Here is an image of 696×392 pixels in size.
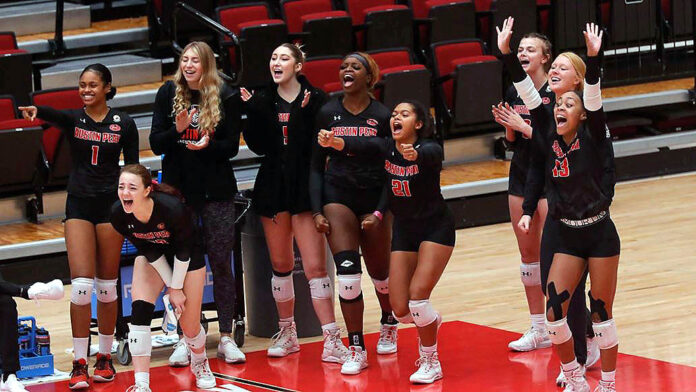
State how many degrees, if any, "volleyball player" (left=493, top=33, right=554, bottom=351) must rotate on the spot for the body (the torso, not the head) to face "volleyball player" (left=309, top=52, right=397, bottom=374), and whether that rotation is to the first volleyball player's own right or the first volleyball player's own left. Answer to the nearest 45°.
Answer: approximately 45° to the first volleyball player's own right

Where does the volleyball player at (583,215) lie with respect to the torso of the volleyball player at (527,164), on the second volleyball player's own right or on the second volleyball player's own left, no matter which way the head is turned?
on the second volleyball player's own left

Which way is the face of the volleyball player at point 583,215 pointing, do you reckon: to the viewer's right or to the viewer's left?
to the viewer's left

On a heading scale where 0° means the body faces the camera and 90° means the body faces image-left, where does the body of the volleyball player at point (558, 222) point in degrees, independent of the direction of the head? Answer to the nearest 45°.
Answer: approximately 45°

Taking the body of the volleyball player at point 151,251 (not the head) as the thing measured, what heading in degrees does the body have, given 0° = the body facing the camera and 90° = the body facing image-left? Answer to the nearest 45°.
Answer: approximately 45°

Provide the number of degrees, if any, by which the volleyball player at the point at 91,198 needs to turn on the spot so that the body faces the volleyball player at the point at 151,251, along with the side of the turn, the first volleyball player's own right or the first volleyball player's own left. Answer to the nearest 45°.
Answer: approximately 45° to the first volleyball player's own left

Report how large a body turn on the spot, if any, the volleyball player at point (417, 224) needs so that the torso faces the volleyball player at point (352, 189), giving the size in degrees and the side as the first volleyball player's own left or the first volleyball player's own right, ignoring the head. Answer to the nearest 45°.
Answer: approximately 90° to the first volleyball player's own right

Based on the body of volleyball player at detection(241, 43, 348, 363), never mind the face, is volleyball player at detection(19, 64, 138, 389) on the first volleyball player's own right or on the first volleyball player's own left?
on the first volleyball player's own right

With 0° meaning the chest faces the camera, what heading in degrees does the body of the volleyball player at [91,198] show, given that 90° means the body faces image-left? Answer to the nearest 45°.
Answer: approximately 0°

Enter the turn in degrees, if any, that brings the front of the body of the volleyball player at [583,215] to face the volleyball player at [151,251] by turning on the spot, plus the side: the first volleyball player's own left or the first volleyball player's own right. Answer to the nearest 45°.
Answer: approximately 45° to the first volleyball player's own right

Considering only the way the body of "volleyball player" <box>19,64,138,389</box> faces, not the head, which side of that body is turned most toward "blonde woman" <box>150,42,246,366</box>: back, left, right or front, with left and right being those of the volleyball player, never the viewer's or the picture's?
left

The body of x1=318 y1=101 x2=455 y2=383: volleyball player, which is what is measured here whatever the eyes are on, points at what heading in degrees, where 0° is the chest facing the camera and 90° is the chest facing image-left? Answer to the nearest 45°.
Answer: approximately 45°

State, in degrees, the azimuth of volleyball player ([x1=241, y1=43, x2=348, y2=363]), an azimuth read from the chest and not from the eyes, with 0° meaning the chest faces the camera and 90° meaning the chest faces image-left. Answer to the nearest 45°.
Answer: approximately 0°
